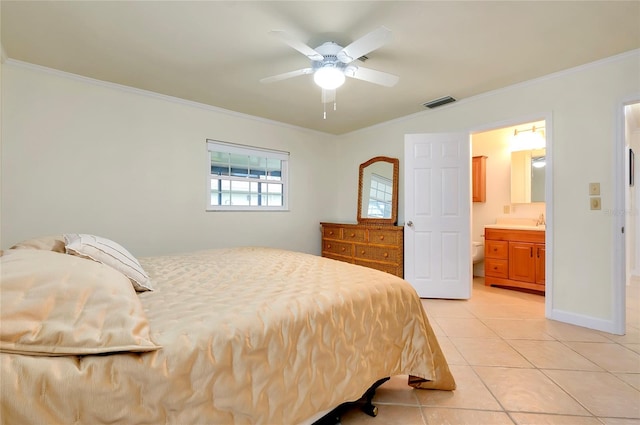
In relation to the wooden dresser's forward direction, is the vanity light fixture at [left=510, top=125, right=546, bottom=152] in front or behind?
behind

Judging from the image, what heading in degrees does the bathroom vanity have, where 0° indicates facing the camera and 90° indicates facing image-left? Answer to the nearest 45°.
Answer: approximately 45°

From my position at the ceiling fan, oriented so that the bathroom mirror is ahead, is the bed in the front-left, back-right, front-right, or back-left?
back-right

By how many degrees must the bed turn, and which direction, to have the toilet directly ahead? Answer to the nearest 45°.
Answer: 0° — it already faces it

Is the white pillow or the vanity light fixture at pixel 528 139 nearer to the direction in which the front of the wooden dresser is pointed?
the white pillow

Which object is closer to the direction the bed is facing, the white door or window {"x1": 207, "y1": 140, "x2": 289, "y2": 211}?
the white door

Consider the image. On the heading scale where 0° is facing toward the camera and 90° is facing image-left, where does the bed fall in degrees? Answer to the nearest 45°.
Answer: approximately 225°
